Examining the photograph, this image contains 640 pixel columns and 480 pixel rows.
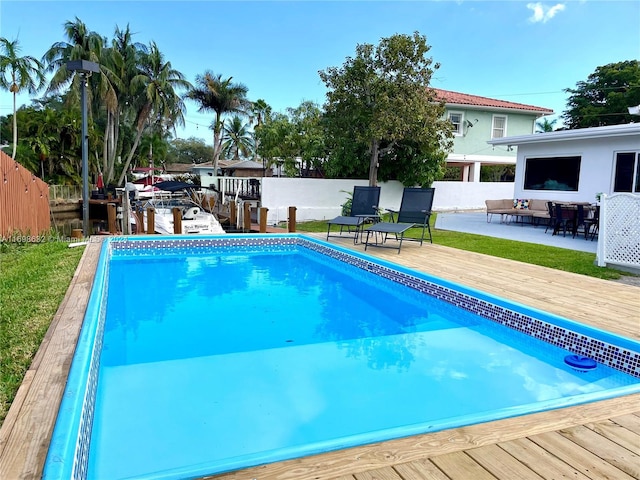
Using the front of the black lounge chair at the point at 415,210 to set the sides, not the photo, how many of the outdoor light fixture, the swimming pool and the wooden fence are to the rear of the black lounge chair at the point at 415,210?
0

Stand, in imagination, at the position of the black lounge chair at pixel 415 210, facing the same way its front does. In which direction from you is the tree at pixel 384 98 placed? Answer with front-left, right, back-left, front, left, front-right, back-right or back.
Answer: back-right

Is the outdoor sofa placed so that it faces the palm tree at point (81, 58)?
no

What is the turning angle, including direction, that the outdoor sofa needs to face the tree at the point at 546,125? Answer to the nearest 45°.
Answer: approximately 180°

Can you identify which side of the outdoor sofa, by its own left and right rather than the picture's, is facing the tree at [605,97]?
back

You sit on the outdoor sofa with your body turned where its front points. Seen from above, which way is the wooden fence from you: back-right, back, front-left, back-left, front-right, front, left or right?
front-right

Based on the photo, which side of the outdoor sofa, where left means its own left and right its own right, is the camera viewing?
front

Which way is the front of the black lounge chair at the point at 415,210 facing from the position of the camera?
facing the viewer and to the left of the viewer

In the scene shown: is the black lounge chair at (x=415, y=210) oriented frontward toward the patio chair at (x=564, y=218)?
no

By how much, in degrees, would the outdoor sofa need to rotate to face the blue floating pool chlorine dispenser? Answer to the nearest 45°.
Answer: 0° — it already faces it

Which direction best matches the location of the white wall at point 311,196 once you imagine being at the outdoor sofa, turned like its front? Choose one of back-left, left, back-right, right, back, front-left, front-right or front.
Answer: right

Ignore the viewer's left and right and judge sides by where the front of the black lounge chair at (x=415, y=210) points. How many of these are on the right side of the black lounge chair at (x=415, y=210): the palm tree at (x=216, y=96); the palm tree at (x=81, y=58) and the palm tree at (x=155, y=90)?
3

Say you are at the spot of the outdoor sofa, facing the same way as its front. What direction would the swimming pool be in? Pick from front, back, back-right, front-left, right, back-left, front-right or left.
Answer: front

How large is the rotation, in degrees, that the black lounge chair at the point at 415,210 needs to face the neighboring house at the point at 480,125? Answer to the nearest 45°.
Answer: approximately 135° to its right

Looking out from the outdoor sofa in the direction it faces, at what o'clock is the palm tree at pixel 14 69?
The palm tree is roughly at 3 o'clock from the outdoor sofa.

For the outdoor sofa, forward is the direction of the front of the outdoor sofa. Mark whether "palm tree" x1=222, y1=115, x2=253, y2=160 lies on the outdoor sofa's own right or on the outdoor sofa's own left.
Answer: on the outdoor sofa's own right

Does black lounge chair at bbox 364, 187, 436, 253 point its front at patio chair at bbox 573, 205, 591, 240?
no
